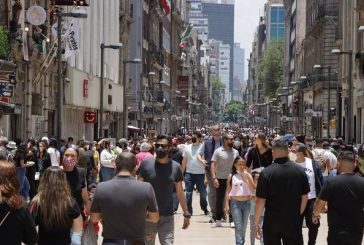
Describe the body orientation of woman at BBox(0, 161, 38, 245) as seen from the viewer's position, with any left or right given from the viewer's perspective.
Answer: facing away from the viewer

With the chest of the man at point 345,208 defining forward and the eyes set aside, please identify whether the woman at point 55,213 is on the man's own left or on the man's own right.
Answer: on the man's own left

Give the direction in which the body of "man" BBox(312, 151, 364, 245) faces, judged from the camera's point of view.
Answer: away from the camera

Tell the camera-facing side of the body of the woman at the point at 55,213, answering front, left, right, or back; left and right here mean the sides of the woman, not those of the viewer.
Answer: back

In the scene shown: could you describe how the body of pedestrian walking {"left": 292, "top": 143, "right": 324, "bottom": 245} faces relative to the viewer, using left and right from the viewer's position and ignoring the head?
facing the viewer and to the left of the viewer

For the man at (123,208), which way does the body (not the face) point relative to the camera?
away from the camera

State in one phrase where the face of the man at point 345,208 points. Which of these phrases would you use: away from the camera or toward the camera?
away from the camera

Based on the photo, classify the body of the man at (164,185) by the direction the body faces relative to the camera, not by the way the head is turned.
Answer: toward the camera

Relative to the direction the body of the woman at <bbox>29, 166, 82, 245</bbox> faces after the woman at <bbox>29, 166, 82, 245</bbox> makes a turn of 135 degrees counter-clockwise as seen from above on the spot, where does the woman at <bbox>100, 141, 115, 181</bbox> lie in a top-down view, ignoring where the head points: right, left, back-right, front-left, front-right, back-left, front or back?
back-right

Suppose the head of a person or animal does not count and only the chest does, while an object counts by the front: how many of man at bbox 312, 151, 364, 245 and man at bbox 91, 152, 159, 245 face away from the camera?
2
